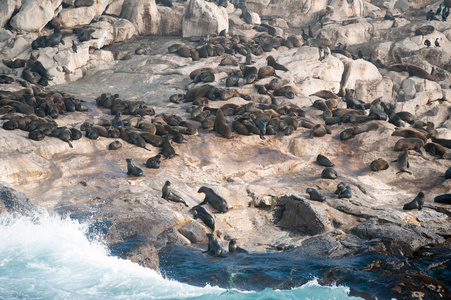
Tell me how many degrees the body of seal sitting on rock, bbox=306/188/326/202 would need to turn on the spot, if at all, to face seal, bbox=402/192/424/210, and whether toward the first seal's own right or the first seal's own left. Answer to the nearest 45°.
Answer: approximately 180°

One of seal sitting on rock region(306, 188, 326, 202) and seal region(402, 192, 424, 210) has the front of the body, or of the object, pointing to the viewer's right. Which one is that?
seal region(402, 192, 424, 210)

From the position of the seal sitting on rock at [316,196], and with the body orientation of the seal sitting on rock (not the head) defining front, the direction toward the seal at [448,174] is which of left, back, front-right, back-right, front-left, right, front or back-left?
back-right

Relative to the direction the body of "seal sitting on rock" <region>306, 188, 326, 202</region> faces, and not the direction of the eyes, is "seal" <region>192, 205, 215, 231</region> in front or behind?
in front

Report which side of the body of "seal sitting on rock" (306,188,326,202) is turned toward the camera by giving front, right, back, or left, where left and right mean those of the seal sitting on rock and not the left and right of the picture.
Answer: left

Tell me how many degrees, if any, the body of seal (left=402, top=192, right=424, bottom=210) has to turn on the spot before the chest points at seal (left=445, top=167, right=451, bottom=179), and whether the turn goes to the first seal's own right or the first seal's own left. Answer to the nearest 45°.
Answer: approximately 90° to the first seal's own left

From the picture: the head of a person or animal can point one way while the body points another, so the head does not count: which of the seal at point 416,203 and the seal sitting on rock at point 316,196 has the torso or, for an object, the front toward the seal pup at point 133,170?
the seal sitting on rock at point 316,196

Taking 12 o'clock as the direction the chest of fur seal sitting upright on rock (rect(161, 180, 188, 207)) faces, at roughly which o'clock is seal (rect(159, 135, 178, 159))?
The seal is roughly at 3 o'clock from the fur seal sitting upright on rock.

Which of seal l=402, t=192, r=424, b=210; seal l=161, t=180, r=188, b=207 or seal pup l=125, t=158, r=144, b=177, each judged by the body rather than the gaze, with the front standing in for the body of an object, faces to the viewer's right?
seal l=402, t=192, r=424, b=210

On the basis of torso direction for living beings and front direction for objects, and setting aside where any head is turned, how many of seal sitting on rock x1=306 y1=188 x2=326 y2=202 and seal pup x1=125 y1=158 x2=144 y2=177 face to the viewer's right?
0

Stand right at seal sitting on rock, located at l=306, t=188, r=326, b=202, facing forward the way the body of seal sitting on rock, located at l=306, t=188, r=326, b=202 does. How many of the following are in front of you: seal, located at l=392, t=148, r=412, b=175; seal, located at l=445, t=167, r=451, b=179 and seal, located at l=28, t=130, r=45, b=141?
1

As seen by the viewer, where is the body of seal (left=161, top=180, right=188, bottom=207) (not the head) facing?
to the viewer's left

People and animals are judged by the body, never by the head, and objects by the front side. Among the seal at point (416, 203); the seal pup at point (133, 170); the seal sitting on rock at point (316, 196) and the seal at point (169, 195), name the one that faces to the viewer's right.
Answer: the seal at point (416, 203)

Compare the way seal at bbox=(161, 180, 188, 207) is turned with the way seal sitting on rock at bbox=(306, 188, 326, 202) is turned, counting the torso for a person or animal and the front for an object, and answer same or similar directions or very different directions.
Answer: same or similar directions

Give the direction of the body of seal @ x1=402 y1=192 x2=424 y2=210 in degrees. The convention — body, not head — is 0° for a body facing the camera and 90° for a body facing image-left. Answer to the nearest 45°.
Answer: approximately 270°

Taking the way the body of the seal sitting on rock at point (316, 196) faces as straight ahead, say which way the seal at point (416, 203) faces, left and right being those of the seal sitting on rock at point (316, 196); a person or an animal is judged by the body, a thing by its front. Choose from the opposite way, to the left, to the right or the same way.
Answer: the opposite way
